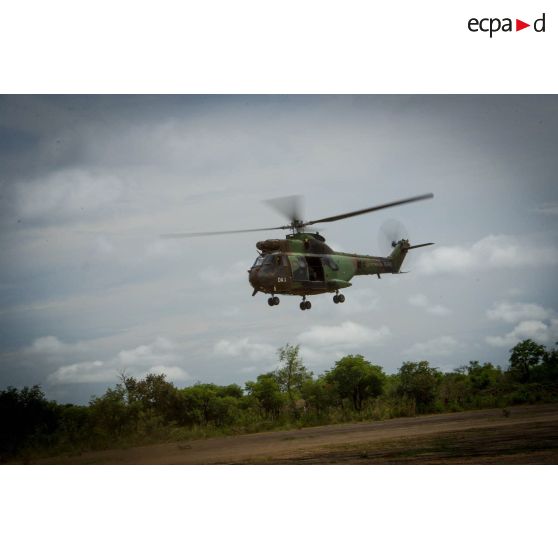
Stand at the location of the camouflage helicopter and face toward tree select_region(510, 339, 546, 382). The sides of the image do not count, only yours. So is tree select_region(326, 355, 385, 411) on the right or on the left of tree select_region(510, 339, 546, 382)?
left

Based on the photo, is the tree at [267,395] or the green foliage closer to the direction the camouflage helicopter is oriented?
the green foliage

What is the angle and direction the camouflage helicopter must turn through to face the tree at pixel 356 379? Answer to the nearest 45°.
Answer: approximately 135° to its right

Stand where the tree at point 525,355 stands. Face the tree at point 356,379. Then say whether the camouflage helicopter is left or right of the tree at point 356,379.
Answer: left

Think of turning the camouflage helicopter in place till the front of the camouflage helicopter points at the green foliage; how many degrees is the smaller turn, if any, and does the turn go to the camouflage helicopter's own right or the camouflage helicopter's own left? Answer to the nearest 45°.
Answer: approximately 45° to the camouflage helicopter's own right

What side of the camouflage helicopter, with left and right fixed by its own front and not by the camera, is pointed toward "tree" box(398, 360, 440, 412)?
back

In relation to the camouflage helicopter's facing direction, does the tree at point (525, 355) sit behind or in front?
behind

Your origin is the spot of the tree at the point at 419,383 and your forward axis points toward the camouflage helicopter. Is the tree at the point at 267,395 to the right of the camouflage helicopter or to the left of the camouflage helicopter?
right

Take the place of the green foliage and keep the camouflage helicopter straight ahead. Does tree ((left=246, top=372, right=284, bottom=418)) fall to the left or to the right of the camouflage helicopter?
left

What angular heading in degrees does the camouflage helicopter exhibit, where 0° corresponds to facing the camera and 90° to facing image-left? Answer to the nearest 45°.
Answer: approximately 45°

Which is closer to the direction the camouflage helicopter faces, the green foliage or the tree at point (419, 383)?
the green foliage

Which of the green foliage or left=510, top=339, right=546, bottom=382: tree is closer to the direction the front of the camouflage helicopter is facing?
the green foliage

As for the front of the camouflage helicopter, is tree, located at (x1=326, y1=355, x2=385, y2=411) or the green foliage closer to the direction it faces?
the green foliage
